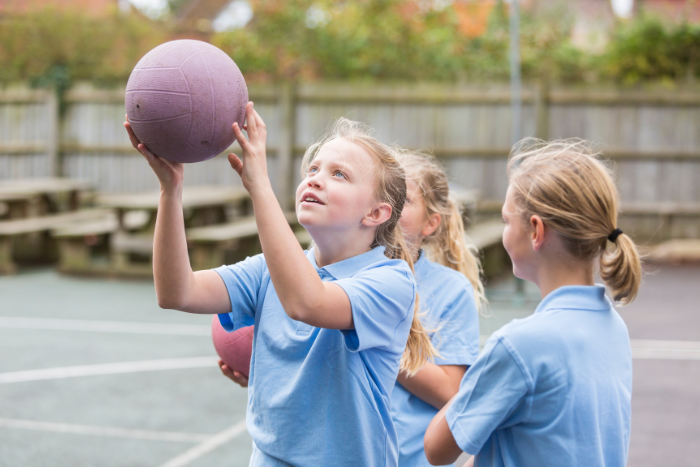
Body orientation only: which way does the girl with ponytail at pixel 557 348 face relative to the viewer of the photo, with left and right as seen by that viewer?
facing away from the viewer and to the left of the viewer

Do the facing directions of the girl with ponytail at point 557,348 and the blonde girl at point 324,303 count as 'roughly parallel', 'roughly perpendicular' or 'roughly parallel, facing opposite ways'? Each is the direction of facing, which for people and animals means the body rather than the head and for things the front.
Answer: roughly perpendicular

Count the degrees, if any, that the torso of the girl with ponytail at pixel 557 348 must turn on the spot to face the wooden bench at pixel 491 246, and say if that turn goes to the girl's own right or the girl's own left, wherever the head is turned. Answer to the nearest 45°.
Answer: approximately 45° to the girl's own right

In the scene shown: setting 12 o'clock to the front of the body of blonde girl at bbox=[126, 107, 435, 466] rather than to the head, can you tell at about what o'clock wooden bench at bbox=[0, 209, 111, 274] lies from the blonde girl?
The wooden bench is roughly at 4 o'clock from the blonde girl.

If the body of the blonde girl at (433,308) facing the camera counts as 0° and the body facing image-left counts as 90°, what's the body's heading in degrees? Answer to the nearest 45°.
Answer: approximately 90°

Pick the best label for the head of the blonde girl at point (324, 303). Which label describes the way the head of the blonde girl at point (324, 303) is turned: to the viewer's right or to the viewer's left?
to the viewer's left

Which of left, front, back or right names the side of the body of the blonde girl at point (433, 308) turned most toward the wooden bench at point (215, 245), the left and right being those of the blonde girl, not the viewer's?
right

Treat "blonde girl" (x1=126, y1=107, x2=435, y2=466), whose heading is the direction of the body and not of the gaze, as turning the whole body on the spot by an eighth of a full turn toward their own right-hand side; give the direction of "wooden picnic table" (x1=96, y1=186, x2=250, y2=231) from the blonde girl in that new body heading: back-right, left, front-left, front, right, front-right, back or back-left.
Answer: right

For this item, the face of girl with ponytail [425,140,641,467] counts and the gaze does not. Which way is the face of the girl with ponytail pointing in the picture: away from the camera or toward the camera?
away from the camera

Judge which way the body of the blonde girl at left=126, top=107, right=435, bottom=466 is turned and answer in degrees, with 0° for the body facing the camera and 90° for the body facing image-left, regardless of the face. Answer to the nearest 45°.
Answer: approximately 45°

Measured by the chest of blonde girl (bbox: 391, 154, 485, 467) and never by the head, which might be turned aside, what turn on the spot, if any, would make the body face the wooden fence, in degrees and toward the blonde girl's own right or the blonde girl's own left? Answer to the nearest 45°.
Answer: approximately 90° to the blonde girl's own right
